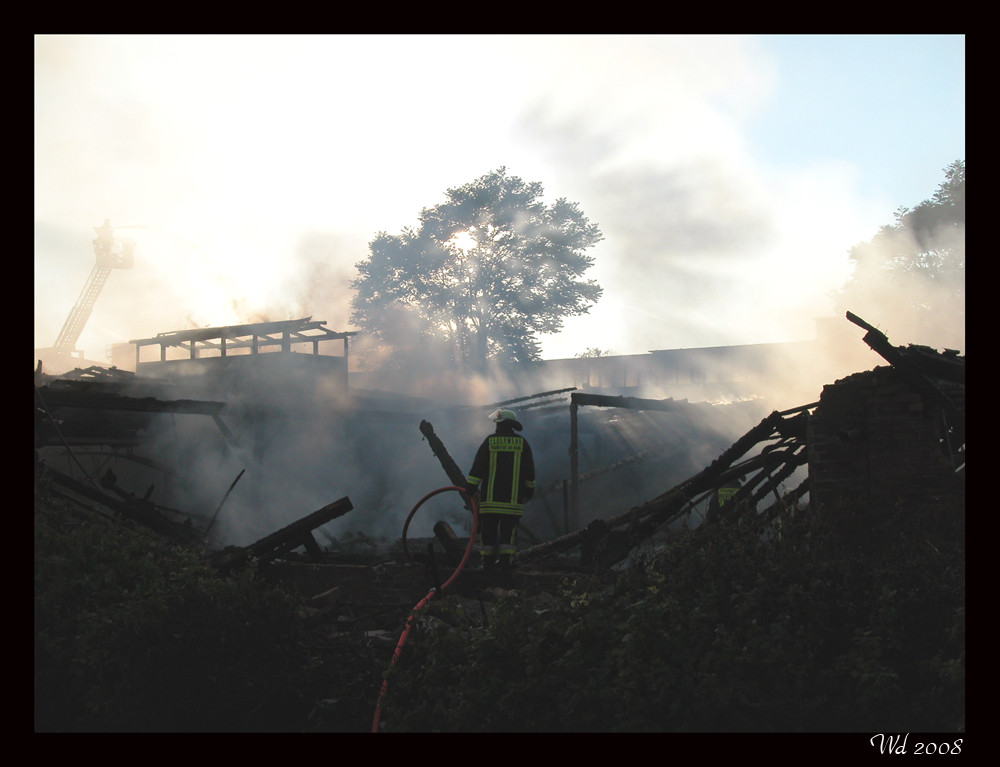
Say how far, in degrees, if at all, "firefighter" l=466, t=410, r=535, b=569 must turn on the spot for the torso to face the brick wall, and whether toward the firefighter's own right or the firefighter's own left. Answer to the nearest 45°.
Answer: approximately 135° to the firefighter's own right

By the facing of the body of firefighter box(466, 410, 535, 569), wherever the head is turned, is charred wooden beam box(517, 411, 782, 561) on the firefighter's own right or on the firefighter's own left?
on the firefighter's own right

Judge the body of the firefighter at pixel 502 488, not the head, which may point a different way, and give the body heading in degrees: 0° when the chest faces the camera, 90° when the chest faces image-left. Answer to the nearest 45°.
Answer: approximately 180°

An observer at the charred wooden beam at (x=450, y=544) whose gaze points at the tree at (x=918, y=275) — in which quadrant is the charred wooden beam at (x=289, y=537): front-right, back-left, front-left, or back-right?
back-left

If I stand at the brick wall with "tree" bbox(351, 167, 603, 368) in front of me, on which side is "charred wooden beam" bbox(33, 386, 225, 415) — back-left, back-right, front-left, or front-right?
front-left

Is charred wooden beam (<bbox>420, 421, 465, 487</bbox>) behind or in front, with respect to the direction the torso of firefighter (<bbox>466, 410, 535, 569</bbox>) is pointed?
in front

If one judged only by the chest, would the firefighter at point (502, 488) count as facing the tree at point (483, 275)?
yes

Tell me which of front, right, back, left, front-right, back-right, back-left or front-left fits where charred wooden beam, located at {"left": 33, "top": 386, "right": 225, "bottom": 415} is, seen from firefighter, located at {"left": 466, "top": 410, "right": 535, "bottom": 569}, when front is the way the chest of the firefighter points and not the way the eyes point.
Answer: front-left
